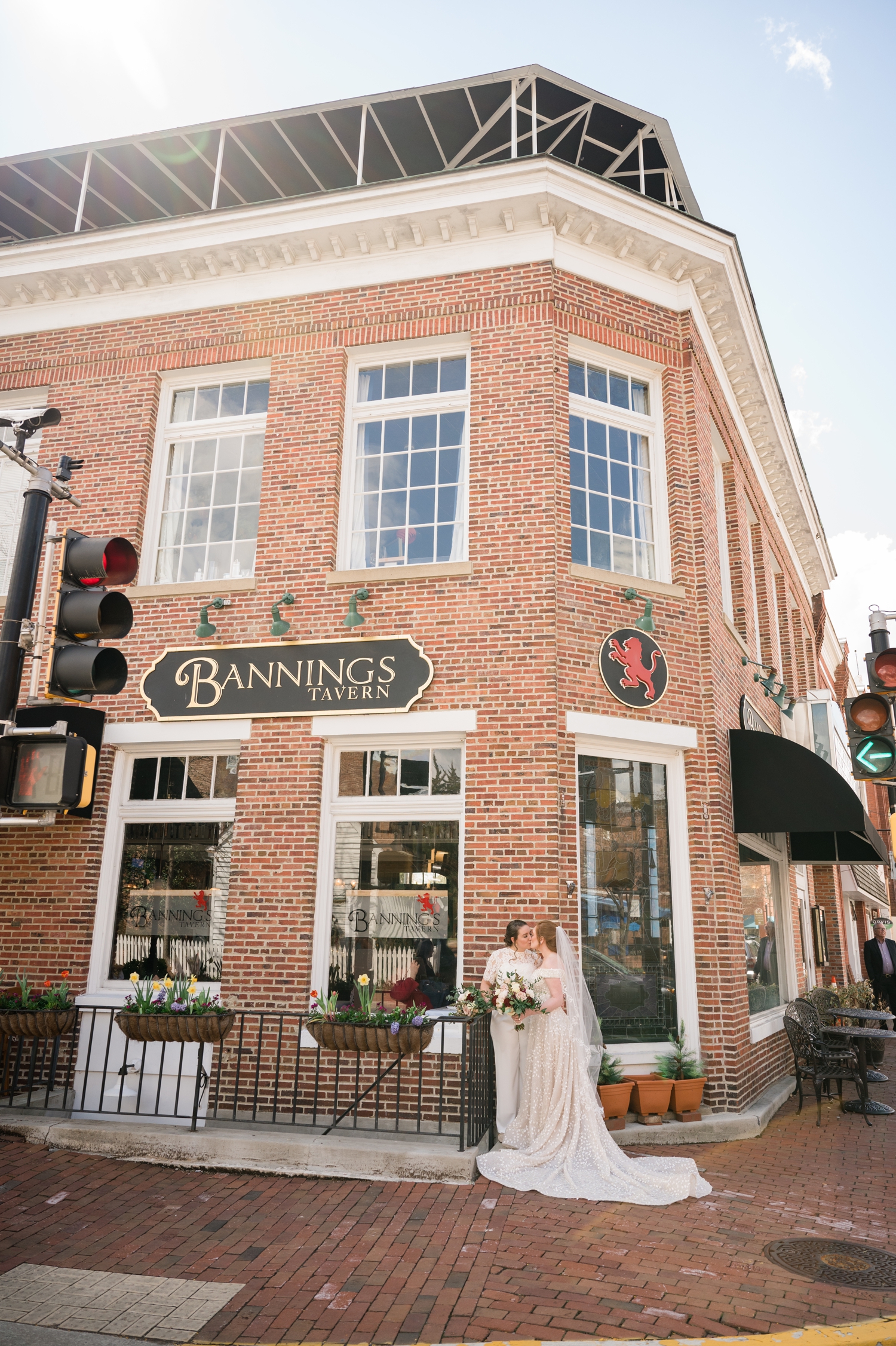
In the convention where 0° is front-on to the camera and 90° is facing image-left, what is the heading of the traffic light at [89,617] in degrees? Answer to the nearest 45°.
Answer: approximately 315°

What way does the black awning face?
to the viewer's right

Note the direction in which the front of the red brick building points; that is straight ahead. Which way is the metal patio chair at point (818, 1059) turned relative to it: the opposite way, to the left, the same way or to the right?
to the left

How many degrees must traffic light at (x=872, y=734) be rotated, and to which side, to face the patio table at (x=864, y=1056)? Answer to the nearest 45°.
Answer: approximately 180°

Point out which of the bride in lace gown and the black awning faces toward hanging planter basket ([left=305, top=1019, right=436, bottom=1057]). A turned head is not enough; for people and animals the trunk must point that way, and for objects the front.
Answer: the bride in lace gown

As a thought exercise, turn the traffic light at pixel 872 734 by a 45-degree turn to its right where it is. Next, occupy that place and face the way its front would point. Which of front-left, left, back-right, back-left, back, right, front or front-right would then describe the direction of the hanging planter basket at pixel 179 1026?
front-right

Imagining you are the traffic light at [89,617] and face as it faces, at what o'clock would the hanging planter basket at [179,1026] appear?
The hanging planter basket is roughly at 8 o'clock from the traffic light.

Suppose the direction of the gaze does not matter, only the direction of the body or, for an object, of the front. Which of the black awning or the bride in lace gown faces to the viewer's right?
the black awning

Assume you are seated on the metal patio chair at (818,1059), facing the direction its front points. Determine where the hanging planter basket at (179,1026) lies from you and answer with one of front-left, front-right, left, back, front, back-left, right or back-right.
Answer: back-right

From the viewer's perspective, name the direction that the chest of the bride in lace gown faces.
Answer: to the viewer's left

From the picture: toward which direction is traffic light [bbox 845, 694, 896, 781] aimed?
toward the camera
